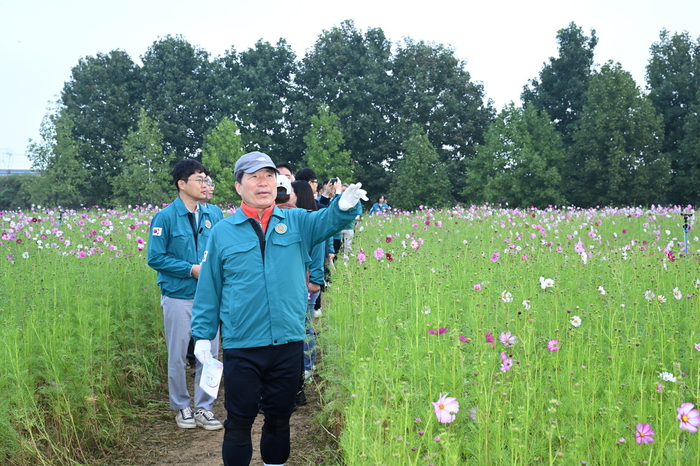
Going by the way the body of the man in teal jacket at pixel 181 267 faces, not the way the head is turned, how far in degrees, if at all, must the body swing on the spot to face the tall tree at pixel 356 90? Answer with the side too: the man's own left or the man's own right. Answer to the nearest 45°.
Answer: approximately 135° to the man's own left

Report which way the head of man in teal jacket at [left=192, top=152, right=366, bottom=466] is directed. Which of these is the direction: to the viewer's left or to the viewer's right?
to the viewer's right

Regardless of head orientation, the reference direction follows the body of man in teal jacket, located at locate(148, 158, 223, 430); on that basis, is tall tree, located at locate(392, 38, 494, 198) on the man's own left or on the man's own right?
on the man's own left

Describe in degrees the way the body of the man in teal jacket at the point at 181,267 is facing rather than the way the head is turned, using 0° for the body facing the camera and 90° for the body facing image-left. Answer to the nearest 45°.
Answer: approximately 315°

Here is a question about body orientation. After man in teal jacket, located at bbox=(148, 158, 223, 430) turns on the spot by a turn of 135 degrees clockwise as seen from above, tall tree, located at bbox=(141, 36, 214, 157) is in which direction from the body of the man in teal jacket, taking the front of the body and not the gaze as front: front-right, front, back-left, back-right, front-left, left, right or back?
right

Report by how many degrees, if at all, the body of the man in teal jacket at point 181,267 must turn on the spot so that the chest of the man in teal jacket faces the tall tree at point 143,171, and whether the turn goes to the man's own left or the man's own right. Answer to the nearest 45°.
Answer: approximately 135° to the man's own left

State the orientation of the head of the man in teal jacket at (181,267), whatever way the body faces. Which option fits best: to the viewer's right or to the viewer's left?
to the viewer's right

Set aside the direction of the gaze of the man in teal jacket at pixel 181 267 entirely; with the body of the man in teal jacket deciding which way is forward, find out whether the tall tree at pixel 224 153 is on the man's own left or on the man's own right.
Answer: on the man's own left

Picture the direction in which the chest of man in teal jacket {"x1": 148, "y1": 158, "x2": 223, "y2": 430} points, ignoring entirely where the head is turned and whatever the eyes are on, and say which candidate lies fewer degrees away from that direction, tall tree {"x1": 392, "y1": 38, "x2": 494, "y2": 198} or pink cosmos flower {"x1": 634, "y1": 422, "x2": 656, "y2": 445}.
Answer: the pink cosmos flower

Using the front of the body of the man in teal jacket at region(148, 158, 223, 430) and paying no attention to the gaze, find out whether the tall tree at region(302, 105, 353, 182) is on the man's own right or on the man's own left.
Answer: on the man's own left
